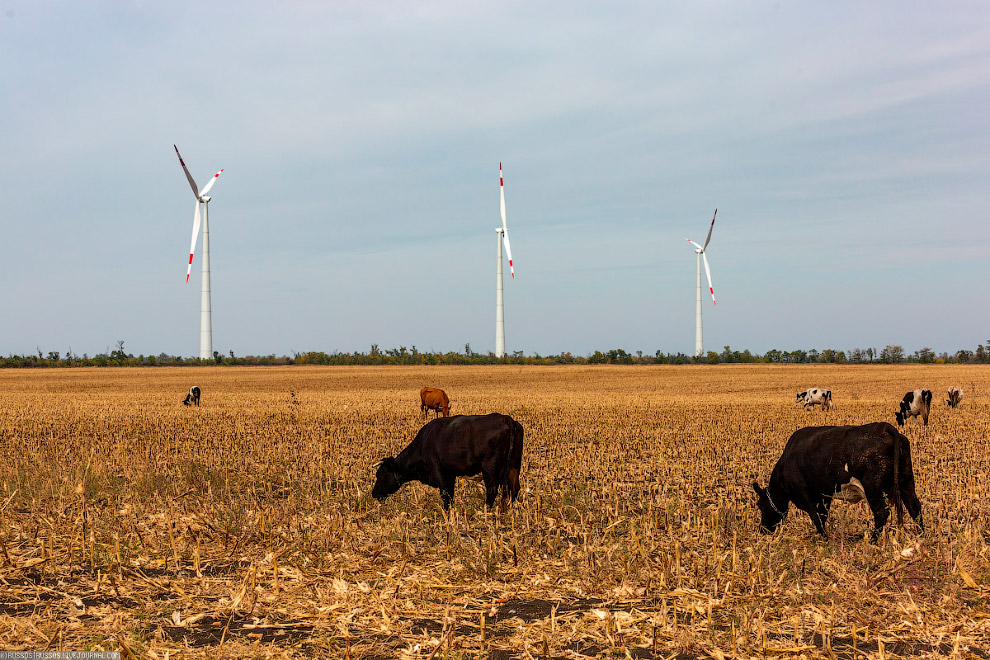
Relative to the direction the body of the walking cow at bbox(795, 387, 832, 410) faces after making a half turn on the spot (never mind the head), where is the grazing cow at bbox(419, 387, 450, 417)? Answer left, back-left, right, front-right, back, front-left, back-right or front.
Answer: back-right

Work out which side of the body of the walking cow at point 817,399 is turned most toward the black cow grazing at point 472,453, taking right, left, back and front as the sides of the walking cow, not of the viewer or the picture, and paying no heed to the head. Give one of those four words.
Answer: left

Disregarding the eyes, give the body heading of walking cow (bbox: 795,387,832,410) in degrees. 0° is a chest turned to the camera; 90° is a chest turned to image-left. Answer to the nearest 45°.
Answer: approximately 90°

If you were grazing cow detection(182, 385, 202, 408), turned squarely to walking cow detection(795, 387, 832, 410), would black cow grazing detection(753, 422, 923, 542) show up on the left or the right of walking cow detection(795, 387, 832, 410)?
right

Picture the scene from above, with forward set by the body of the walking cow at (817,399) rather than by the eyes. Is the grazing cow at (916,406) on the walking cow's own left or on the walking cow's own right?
on the walking cow's own left

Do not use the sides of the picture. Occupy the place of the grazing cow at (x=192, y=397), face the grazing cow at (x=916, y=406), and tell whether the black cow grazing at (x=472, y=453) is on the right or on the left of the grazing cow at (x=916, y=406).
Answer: right

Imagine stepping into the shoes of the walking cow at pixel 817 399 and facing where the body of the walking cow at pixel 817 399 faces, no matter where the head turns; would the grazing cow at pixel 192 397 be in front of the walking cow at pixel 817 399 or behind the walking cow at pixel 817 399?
in front
